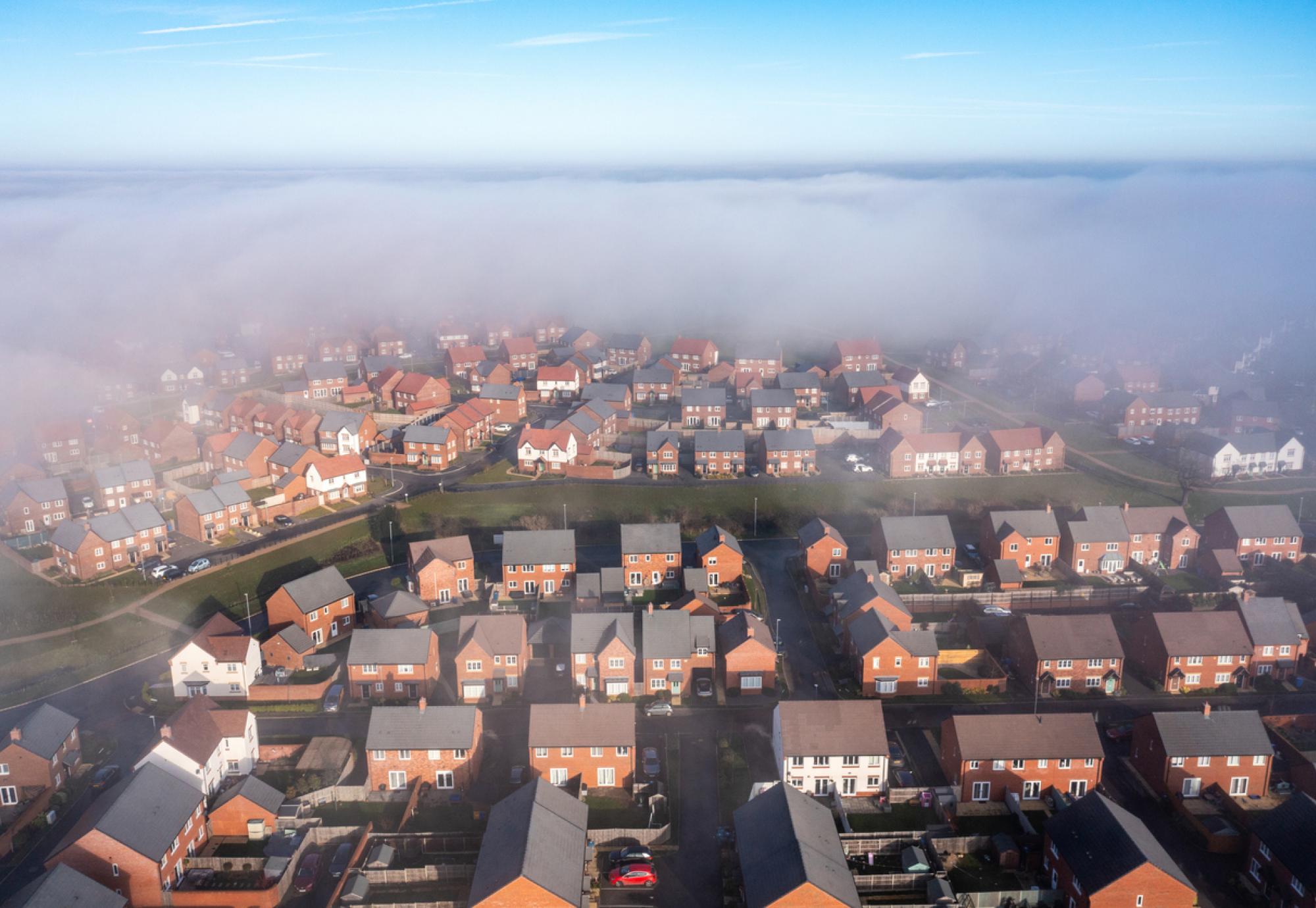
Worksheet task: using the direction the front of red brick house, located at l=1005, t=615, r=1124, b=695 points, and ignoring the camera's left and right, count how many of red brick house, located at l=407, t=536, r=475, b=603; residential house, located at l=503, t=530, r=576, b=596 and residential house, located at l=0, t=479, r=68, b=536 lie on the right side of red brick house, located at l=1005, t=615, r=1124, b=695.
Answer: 3

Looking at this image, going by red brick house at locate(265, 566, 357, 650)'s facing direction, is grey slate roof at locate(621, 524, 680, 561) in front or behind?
behind
